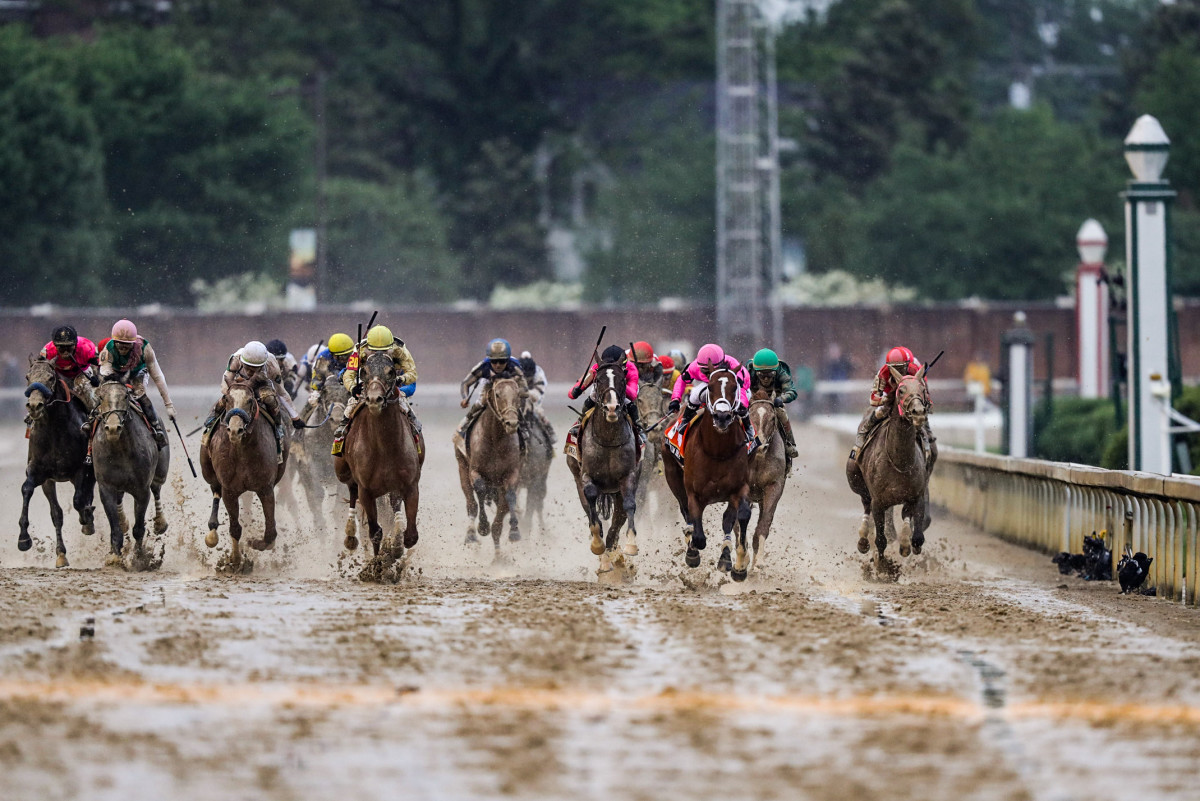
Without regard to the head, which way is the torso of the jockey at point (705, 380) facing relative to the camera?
toward the camera

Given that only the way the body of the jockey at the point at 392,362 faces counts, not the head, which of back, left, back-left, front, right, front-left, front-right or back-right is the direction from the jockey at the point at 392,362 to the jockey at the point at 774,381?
left

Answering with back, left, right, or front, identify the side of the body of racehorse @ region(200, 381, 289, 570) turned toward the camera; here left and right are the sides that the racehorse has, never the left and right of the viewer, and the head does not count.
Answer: front

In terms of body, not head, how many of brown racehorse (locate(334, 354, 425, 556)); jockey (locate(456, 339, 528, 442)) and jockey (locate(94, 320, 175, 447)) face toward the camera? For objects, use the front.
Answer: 3

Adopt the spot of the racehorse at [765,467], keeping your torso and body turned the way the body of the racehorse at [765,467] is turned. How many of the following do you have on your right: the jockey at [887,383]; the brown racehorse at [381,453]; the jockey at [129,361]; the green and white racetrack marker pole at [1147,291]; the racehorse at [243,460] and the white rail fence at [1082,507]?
3

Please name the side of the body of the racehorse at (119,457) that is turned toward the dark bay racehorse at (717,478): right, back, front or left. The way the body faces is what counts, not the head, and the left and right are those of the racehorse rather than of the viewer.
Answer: left

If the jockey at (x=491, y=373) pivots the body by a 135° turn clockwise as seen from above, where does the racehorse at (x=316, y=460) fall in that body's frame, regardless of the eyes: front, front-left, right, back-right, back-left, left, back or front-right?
front

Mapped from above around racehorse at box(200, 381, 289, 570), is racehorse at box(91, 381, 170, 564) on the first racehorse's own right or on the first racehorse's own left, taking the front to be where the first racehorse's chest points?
on the first racehorse's own right

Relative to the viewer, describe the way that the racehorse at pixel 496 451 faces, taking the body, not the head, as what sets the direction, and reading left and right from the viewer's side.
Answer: facing the viewer

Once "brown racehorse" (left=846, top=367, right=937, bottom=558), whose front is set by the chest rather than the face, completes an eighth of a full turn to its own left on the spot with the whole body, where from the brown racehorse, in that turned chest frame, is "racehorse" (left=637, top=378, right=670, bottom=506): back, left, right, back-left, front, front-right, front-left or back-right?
back

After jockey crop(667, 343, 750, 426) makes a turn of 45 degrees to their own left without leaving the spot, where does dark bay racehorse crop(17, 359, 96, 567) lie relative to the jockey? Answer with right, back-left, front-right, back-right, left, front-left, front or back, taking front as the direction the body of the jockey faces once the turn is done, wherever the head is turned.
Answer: back-right

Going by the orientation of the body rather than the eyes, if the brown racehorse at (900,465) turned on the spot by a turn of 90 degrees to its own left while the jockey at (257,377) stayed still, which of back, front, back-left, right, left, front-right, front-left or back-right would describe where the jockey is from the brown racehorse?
back

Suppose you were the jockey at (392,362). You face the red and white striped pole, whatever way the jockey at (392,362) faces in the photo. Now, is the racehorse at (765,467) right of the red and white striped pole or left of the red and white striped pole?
right

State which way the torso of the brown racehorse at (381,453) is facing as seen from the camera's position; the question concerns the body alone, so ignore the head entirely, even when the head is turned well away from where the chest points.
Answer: toward the camera
